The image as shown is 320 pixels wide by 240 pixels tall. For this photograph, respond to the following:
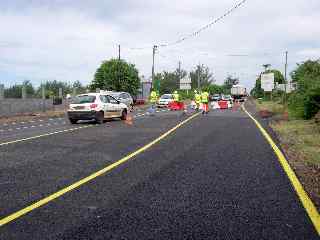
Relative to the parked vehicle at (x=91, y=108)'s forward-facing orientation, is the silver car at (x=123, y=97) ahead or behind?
ahead

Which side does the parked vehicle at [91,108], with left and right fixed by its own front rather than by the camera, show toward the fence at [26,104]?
left
